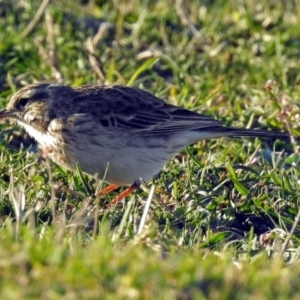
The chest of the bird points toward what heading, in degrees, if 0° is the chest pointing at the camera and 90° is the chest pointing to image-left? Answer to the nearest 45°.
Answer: approximately 90°
